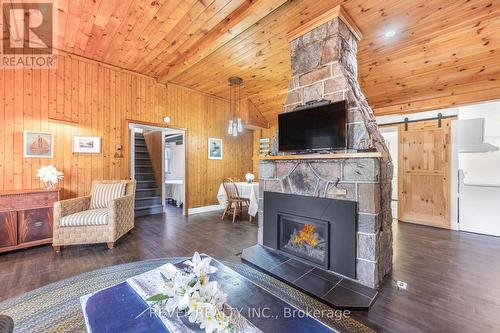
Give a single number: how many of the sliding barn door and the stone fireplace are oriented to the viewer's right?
0

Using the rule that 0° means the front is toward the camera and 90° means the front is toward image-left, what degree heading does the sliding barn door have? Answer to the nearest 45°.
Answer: approximately 45°

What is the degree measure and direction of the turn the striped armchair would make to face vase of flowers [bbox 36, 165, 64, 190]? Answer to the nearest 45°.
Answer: approximately 90° to its right

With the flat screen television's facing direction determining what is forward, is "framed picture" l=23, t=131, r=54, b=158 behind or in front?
in front

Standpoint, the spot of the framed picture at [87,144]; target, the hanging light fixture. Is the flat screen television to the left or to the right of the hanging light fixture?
right

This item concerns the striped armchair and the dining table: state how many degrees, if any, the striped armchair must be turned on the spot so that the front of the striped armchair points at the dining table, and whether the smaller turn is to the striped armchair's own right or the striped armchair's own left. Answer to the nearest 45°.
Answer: approximately 135° to the striped armchair's own left

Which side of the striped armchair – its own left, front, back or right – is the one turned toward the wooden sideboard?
right
